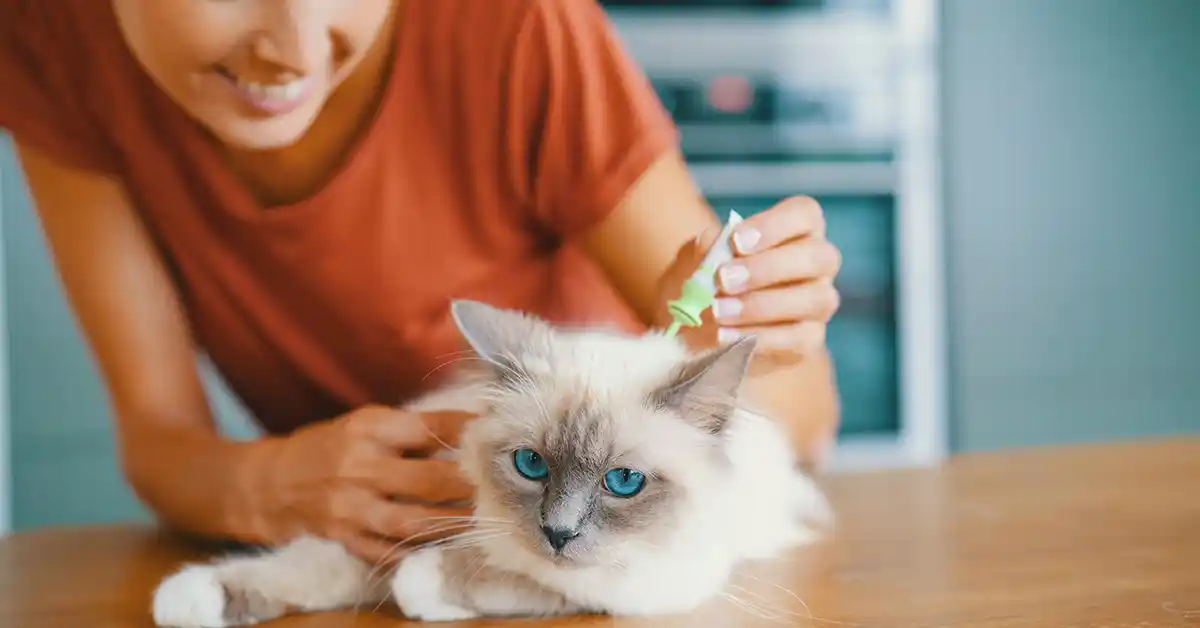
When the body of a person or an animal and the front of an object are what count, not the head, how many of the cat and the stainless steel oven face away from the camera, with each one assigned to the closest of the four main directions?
0

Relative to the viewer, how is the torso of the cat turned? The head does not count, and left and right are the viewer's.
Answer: facing the viewer and to the left of the viewer

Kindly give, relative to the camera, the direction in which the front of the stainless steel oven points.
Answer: facing the viewer

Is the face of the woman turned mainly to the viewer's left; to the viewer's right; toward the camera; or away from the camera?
toward the camera
